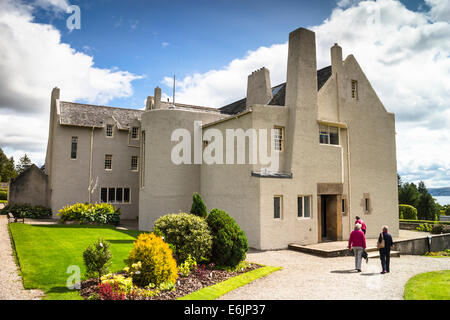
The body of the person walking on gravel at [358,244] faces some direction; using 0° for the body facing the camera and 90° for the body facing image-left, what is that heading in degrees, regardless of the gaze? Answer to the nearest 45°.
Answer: approximately 180°

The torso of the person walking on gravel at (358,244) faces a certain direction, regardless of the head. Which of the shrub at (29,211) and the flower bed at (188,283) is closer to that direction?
the shrub

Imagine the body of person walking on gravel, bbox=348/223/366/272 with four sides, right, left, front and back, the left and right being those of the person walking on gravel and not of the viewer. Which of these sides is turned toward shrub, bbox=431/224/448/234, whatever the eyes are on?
front

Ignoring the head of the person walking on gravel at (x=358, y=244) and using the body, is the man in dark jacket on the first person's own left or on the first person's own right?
on the first person's own right

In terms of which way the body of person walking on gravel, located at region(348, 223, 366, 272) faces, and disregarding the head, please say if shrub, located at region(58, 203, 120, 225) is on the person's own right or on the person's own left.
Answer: on the person's own left

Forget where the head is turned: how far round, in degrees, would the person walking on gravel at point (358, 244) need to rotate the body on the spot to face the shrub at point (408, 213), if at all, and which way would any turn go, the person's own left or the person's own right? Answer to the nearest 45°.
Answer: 0° — they already face it

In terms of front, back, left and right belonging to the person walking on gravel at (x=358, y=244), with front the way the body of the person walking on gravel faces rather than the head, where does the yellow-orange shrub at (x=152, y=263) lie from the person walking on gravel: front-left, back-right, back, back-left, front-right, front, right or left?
back-left

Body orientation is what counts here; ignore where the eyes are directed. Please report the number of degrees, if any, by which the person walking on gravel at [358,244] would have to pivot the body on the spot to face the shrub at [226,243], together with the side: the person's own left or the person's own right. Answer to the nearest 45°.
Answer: approximately 90° to the person's own left

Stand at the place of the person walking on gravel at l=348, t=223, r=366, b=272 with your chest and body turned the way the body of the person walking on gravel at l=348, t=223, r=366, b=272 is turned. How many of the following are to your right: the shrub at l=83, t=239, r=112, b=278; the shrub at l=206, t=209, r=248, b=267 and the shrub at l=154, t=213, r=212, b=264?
0

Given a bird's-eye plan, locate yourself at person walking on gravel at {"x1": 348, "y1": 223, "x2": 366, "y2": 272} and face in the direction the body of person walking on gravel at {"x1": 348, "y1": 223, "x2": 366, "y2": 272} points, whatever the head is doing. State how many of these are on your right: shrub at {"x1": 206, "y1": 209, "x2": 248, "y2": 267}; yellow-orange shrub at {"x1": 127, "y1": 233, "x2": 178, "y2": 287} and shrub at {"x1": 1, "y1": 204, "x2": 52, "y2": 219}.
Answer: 0

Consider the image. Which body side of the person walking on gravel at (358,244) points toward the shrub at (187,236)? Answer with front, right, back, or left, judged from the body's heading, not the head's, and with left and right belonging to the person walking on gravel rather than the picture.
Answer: left

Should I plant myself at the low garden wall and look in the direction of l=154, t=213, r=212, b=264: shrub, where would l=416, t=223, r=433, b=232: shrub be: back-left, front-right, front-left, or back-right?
back-right

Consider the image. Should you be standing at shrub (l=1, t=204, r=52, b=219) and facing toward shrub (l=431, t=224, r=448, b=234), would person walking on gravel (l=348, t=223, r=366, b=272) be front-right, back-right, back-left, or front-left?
front-right
